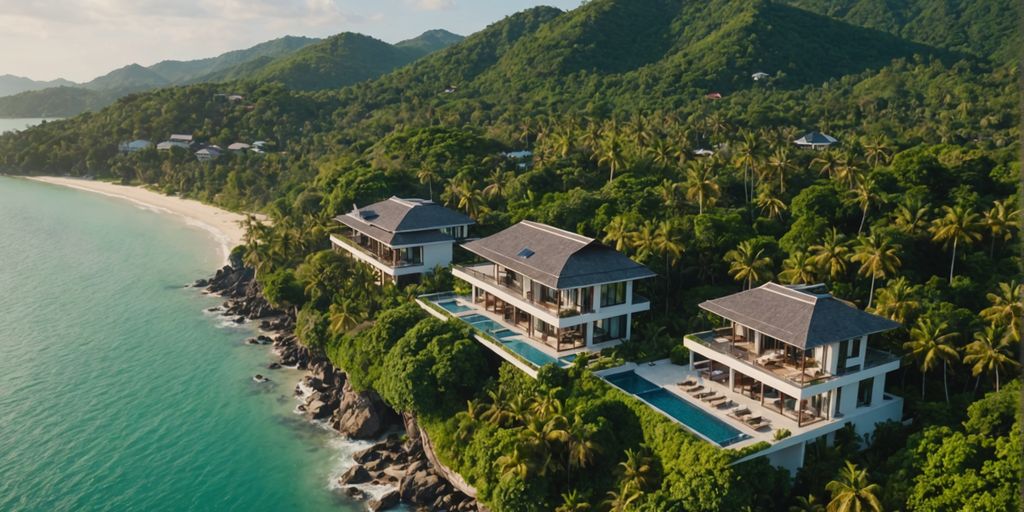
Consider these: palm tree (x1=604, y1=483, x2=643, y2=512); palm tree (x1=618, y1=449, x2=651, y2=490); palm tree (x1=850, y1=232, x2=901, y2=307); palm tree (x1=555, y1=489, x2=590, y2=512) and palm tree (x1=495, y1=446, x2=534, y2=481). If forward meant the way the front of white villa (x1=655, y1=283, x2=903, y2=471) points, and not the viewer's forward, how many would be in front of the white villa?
4

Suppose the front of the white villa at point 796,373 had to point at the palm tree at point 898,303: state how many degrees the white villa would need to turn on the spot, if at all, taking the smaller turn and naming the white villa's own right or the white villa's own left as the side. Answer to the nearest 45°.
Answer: approximately 180°

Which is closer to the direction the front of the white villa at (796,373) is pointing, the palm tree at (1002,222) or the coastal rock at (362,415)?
the coastal rock

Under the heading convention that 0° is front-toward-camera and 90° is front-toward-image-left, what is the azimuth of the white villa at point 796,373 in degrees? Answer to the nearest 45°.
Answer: approximately 45°

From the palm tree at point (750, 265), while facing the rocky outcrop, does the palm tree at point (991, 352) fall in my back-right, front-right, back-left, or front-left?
back-left

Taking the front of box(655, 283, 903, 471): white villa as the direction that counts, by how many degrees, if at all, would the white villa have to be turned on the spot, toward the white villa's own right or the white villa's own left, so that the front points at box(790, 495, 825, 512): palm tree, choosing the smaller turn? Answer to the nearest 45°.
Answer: approximately 45° to the white villa's own left

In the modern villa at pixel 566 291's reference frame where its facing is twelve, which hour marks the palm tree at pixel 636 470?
The palm tree is roughly at 10 o'clock from the modern villa.

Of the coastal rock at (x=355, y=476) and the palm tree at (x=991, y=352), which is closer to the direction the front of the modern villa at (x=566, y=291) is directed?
the coastal rock

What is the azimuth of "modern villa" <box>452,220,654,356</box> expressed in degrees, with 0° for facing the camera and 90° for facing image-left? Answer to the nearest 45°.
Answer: approximately 45°

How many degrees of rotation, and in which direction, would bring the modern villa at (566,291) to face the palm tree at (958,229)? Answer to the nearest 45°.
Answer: approximately 135° to its left
